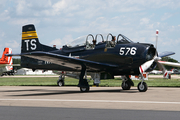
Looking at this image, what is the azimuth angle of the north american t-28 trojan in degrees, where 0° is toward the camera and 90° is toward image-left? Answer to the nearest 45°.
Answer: approximately 315°
